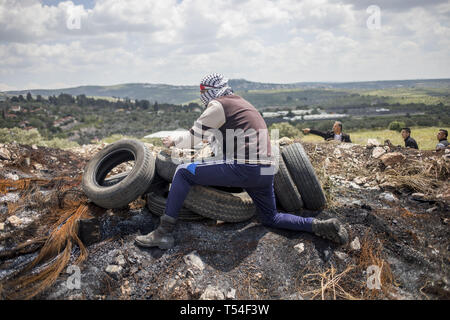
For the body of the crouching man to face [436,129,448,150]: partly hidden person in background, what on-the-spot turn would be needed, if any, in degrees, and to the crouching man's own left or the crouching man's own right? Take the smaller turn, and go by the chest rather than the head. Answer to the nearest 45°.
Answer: approximately 135° to the crouching man's own right

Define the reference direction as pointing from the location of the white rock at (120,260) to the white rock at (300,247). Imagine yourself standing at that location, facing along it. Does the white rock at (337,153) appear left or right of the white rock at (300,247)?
left

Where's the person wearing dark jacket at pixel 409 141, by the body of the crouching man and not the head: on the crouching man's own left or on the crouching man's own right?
on the crouching man's own right

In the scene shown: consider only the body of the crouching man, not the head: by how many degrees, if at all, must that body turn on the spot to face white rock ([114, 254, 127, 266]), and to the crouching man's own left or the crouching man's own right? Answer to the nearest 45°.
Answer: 0° — they already face it

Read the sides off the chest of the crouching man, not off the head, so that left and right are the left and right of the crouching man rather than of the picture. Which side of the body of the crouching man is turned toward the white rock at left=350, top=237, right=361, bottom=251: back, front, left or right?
back

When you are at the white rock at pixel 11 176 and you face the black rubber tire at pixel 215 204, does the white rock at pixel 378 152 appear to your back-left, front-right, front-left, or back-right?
front-left

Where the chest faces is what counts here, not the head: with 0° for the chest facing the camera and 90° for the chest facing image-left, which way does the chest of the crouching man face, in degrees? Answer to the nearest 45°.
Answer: approximately 90°

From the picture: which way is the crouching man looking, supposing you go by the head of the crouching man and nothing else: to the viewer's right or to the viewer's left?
to the viewer's left

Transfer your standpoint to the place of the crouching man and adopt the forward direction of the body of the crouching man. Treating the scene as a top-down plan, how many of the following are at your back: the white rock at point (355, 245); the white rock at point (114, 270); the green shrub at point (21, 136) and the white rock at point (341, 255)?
2

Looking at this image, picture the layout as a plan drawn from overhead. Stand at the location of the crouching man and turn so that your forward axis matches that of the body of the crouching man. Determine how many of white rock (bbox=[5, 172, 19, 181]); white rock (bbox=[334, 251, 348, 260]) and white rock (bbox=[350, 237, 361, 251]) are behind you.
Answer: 2
